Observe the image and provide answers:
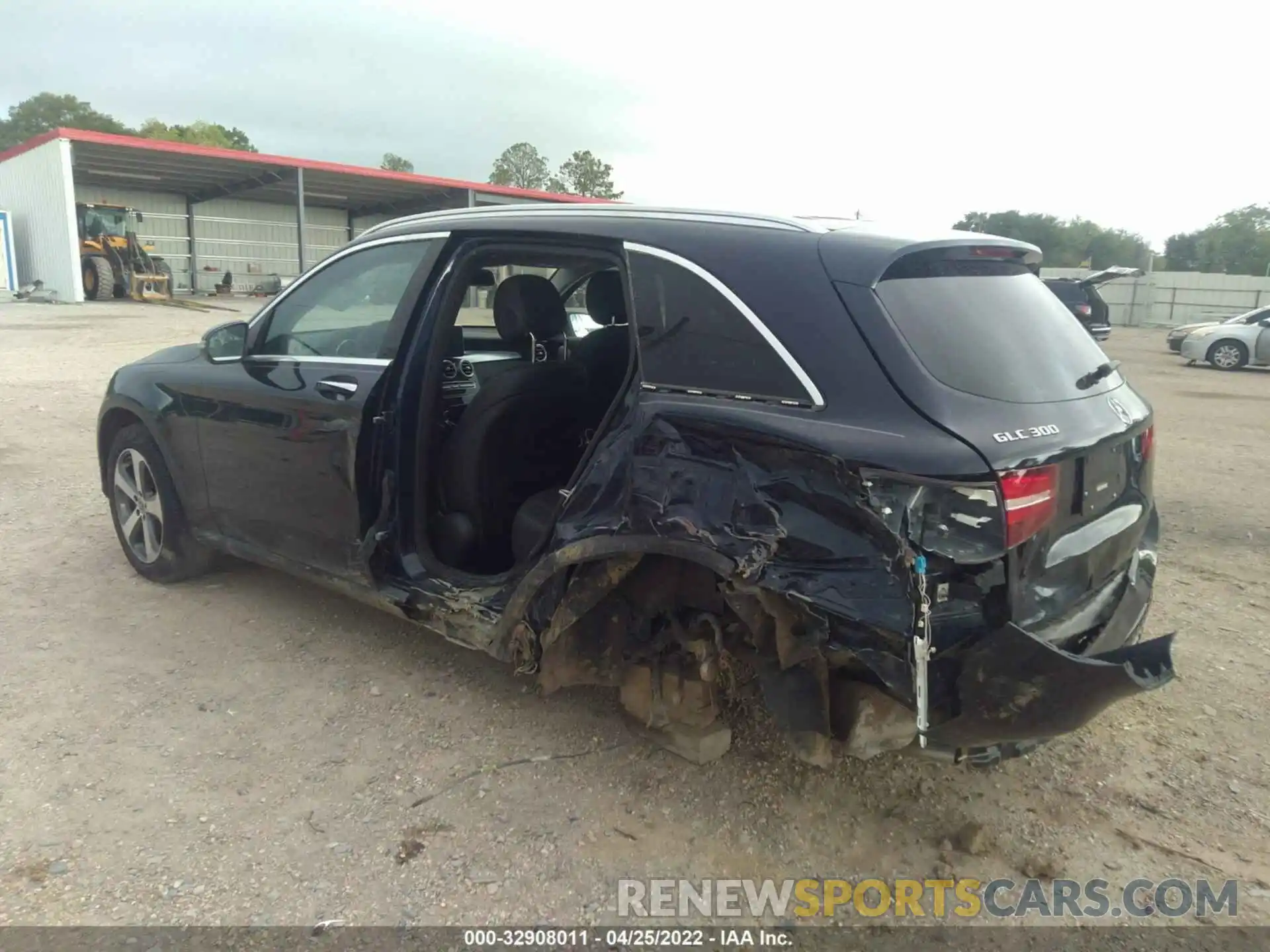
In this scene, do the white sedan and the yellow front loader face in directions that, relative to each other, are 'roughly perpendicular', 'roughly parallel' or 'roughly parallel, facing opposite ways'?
roughly parallel, facing opposite ways

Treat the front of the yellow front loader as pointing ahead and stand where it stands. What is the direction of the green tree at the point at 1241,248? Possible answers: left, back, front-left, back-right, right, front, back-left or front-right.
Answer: front-left

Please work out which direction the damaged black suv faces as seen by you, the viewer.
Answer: facing away from the viewer and to the left of the viewer

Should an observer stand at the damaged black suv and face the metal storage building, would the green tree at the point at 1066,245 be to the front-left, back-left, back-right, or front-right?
front-right

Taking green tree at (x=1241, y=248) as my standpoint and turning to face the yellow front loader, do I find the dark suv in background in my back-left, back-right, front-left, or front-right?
front-left

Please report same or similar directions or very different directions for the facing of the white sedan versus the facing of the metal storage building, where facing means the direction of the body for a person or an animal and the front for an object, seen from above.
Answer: very different directions

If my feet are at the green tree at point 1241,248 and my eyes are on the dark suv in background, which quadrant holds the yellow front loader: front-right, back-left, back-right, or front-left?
front-right

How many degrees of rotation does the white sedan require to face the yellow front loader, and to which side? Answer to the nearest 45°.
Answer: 0° — it already faces it

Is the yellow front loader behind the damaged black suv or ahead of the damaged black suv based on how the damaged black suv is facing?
ahead

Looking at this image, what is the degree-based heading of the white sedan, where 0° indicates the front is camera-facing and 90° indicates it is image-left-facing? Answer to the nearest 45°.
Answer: approximately 90°

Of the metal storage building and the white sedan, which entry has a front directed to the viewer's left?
the white sedan

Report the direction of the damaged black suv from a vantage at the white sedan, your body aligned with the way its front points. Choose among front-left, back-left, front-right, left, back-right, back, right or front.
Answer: left

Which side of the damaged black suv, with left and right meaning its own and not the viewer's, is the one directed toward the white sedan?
right

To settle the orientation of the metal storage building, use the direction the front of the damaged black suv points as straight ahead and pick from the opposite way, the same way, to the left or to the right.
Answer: the opposite way
